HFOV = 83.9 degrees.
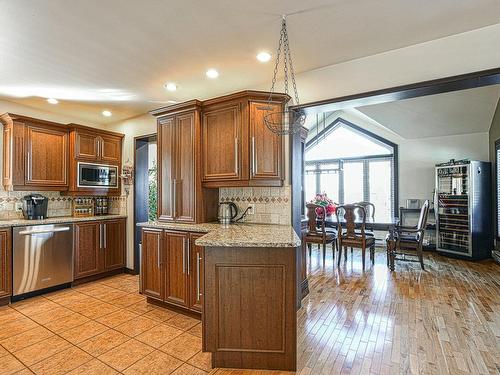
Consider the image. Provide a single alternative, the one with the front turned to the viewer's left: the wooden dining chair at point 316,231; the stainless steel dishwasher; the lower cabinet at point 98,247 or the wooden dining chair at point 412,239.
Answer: the wooden dining chair at point 412,239

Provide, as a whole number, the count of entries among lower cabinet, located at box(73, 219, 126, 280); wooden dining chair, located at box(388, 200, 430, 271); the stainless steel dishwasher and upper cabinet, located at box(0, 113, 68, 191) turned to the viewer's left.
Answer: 1

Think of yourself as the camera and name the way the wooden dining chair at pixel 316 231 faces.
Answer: facing away from the viewer and to the right of the viewer

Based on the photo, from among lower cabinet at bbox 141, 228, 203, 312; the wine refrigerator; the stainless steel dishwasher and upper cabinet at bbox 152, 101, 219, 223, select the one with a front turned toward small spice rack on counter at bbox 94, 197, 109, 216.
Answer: the wine refrigerator

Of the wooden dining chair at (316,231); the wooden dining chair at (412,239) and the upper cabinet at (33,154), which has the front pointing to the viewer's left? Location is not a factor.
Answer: the wooden dining chair at (412,239)

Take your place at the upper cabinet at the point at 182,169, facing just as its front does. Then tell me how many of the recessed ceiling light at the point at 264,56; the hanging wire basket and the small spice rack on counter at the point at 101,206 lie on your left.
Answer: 2

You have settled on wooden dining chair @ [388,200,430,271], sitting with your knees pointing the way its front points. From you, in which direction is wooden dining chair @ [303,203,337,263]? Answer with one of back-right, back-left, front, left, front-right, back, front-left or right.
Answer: front

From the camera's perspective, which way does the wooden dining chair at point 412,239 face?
to the viewer's left

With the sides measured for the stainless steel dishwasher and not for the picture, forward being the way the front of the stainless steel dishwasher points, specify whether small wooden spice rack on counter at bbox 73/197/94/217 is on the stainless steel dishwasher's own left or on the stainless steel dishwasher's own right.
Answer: on the stainless steel dishwasher's own left

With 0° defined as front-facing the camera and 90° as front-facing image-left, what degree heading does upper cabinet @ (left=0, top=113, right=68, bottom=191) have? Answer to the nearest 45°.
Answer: approximately 315°

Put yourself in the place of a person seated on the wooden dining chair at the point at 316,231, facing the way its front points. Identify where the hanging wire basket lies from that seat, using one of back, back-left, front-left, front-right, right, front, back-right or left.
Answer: back-right

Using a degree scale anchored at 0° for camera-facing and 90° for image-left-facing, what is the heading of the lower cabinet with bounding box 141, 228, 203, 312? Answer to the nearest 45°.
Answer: approximately 45°

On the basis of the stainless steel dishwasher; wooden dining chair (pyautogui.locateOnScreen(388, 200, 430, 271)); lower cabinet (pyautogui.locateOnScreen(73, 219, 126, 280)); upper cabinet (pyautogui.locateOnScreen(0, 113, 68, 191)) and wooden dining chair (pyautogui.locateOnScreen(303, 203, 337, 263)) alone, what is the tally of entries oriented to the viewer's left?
1

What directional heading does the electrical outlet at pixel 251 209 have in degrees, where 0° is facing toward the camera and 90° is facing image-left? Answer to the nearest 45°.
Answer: approximately 45°
